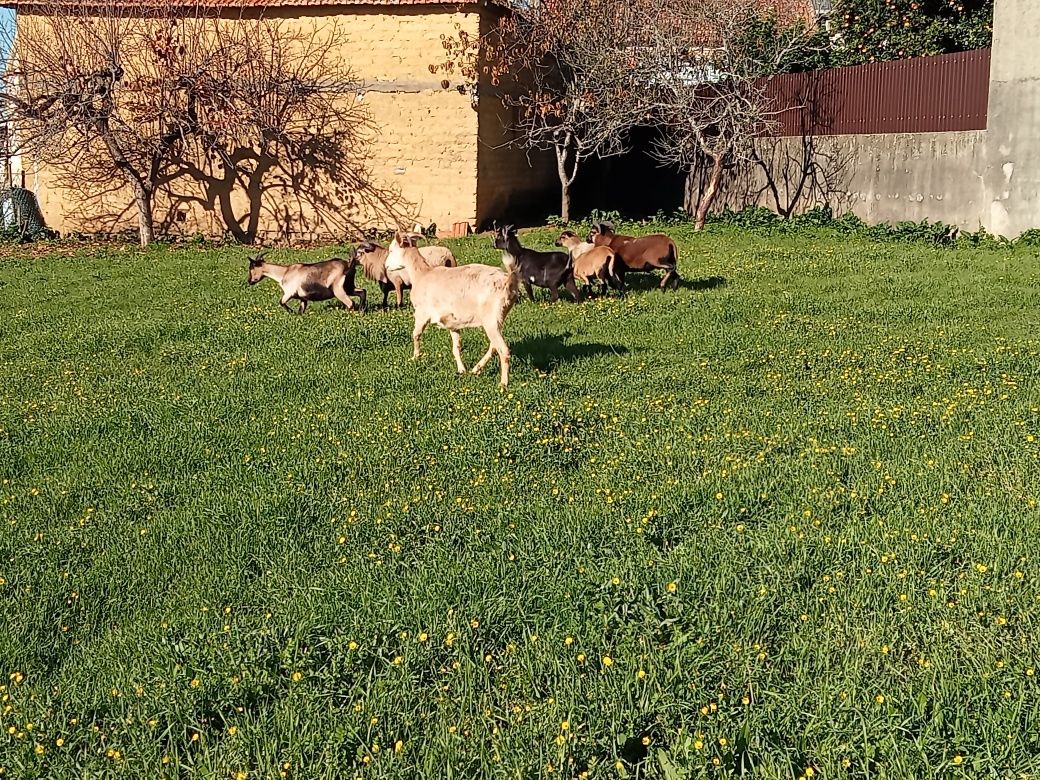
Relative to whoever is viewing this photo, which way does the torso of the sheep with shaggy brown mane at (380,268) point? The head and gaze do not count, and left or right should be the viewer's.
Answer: facing to the left of the viewer

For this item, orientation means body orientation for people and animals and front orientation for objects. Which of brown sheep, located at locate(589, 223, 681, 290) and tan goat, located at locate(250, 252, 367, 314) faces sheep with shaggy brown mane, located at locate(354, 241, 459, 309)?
the brown sheep

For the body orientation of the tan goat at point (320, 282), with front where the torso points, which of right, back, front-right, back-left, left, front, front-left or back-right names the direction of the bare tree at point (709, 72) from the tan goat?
back-right

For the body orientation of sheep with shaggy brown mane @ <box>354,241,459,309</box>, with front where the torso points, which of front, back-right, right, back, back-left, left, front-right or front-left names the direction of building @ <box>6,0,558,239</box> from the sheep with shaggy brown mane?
right

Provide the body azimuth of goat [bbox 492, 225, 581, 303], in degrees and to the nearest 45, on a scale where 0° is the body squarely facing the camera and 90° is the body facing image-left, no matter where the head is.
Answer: approximately 90°

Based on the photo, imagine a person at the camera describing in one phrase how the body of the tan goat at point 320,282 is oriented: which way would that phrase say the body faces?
to the viewer's left

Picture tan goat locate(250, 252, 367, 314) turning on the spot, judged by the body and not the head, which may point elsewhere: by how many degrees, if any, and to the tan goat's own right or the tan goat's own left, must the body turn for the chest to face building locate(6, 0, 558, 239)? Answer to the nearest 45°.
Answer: approximately 90° to the tan goat's own right

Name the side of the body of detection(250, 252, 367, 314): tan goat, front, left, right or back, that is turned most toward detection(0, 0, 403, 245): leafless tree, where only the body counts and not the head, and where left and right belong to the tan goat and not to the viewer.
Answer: right

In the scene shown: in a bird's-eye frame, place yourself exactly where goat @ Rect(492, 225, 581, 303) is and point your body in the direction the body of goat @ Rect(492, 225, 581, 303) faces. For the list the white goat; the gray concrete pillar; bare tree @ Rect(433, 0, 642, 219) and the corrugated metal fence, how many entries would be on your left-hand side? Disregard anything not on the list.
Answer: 1

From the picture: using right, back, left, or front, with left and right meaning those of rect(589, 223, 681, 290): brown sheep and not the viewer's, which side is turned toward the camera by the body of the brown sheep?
left

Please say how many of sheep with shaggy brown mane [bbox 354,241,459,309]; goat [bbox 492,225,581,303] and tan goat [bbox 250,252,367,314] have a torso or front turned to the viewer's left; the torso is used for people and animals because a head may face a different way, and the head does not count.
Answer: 3
